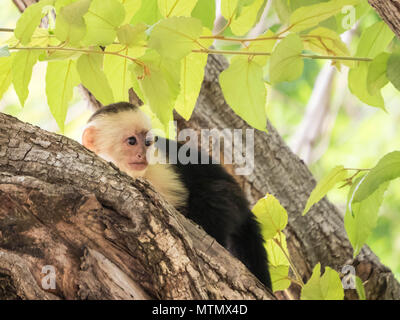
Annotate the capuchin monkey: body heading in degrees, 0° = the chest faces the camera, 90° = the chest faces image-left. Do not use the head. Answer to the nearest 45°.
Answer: approximately 90°
